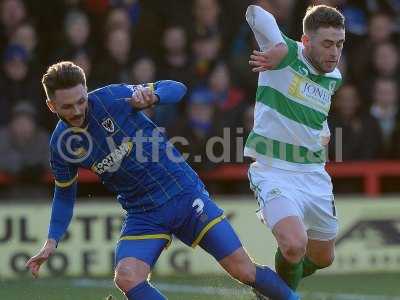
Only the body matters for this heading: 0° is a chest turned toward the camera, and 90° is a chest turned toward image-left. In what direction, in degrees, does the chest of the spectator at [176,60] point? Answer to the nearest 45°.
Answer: approximately 0°

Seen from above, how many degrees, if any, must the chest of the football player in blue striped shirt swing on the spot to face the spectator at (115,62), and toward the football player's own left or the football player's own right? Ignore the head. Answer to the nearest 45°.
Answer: approximately 180°
